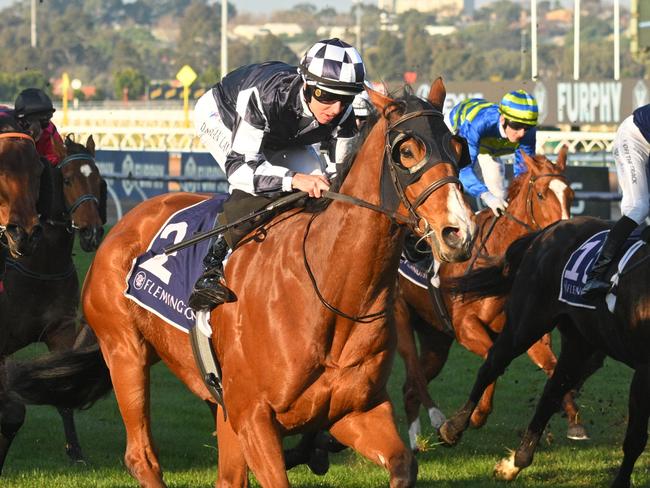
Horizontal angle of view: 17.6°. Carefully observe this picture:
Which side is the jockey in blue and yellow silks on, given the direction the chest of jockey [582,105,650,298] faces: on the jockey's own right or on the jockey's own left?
on the jockey's own left

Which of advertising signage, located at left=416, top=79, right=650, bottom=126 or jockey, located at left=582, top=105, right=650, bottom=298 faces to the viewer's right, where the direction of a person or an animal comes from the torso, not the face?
the jockey

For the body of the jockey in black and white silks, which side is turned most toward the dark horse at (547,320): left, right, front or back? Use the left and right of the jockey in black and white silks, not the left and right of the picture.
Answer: left

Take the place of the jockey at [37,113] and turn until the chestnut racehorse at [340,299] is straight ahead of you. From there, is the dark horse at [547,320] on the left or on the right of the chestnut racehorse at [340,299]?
left

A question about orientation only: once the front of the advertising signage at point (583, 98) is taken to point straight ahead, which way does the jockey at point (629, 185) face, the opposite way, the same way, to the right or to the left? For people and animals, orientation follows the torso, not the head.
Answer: to the left

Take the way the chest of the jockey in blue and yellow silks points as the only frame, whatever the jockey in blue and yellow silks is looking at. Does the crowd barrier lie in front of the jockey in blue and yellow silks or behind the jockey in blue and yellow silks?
behind

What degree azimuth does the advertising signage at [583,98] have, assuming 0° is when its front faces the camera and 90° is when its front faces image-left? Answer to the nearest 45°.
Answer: approximately 0°

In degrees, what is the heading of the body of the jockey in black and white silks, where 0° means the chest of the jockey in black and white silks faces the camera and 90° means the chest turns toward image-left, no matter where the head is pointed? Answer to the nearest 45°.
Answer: approximately 315°

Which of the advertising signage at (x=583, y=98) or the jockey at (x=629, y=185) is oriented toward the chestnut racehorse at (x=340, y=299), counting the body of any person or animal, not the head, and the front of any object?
the advertising signage

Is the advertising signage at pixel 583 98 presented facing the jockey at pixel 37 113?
yes

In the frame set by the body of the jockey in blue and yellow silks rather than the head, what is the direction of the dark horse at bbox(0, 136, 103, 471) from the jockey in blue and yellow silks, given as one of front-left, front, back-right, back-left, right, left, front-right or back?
right
